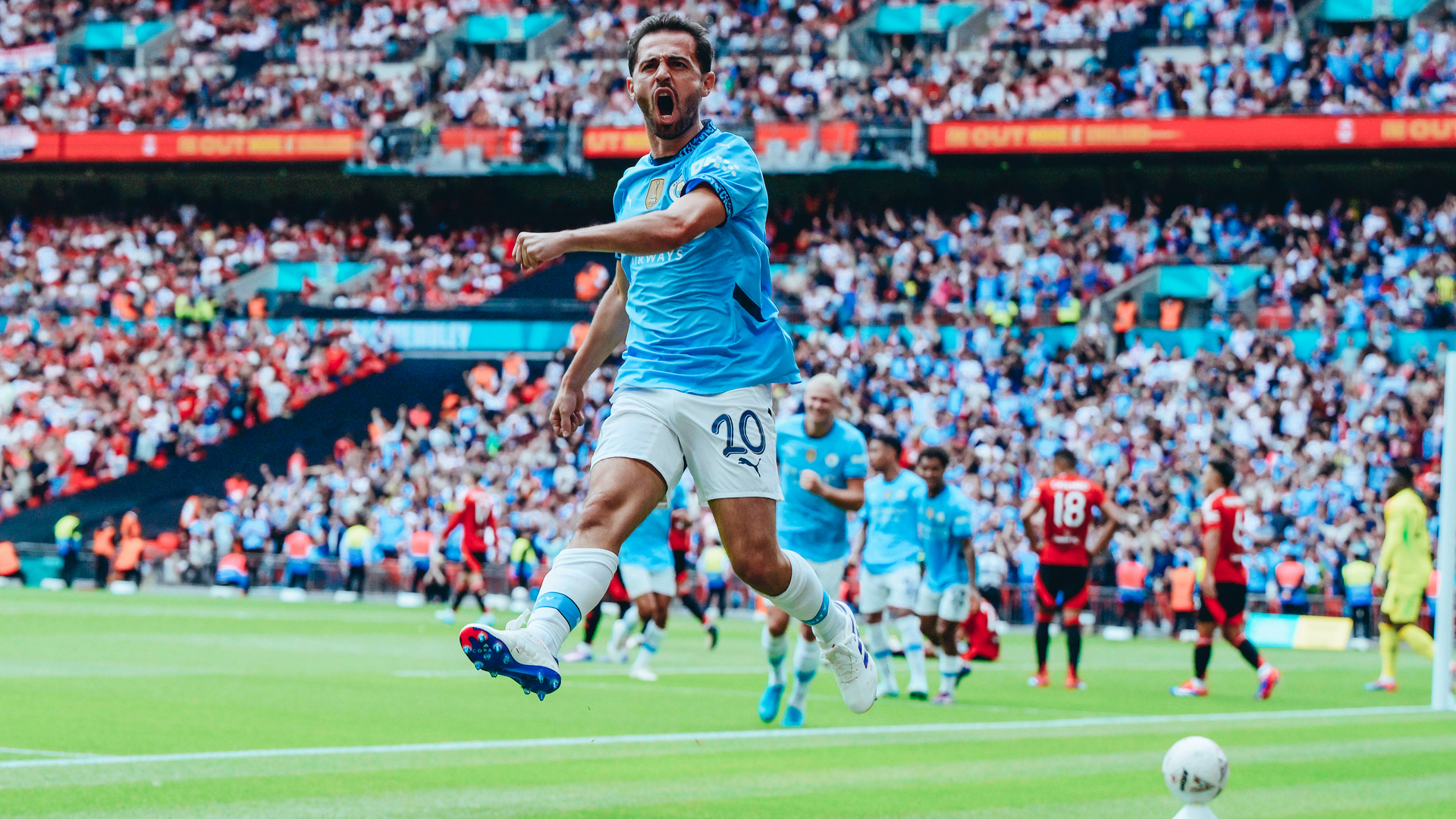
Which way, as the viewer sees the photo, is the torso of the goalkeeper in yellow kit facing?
to the viewer's left

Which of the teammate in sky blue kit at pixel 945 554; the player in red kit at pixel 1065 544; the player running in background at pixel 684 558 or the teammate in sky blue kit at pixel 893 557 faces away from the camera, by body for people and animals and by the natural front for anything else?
the player in red kit

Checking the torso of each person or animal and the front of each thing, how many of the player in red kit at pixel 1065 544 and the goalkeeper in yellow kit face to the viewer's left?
1

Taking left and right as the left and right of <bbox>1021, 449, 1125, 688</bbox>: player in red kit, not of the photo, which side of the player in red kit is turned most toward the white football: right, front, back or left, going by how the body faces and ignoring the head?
back

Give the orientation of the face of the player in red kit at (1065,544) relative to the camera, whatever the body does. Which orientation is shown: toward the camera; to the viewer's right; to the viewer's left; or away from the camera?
away from the camera

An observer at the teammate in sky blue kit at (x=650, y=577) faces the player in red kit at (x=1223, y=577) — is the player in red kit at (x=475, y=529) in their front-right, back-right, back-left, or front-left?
back-left

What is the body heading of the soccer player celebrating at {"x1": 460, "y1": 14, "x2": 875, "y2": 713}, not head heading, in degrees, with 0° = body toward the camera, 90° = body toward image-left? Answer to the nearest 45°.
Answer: approximately 45°

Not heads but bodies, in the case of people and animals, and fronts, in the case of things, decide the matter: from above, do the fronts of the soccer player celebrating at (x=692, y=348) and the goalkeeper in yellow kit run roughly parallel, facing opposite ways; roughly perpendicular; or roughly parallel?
roughly perpendicular

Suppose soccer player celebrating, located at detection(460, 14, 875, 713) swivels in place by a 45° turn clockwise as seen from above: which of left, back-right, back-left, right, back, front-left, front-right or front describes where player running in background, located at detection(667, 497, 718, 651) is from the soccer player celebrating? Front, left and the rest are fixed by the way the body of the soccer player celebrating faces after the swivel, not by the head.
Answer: right

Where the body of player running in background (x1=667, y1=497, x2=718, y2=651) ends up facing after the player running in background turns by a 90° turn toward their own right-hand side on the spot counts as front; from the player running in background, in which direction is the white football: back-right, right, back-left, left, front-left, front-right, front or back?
back

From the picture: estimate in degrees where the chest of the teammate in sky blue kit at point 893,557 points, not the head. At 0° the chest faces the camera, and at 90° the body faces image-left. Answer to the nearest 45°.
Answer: approximately 45°

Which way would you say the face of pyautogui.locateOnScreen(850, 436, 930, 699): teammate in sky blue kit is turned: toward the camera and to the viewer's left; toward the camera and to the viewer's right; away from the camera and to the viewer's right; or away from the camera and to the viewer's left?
toward the camera and to the viewer's left

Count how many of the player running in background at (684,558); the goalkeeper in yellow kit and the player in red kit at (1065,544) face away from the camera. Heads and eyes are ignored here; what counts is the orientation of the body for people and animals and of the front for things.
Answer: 1

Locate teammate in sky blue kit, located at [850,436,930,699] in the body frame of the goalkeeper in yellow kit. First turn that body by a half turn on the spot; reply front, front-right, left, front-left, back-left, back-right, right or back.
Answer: back-right
